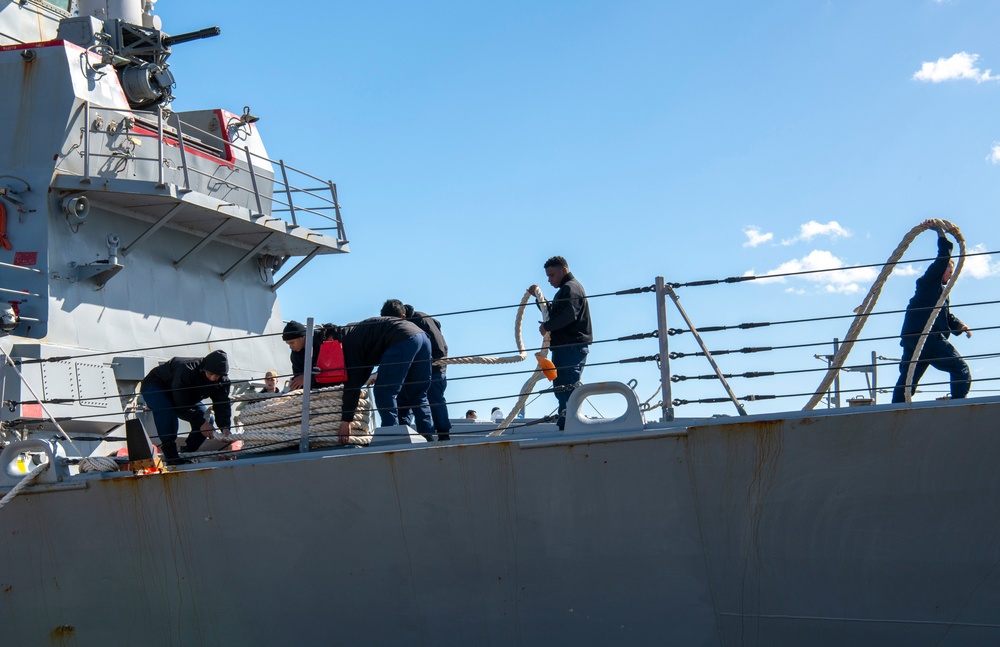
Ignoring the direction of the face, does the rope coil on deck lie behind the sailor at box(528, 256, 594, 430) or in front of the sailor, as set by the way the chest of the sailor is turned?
in front

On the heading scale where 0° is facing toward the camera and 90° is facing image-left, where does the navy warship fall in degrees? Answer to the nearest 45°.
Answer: approximately 270°

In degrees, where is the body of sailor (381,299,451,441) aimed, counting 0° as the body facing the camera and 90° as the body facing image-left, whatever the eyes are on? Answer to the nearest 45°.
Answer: approximately 90°

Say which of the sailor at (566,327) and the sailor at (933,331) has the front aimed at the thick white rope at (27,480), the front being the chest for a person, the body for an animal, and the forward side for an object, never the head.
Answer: the sailor at (566,327)

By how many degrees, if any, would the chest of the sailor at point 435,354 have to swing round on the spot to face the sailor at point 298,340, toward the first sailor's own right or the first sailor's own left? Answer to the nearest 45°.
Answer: approximately 45° to the first sailor's own left

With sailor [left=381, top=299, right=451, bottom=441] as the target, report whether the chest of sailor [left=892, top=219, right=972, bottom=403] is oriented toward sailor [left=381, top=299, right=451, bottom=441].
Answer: no

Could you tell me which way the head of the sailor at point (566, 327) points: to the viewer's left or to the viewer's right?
to the viewer's left

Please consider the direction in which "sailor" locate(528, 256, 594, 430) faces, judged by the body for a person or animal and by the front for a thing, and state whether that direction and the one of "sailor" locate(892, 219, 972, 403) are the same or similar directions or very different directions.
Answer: very different directions

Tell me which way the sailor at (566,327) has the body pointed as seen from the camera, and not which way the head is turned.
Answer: to the viewer's left
